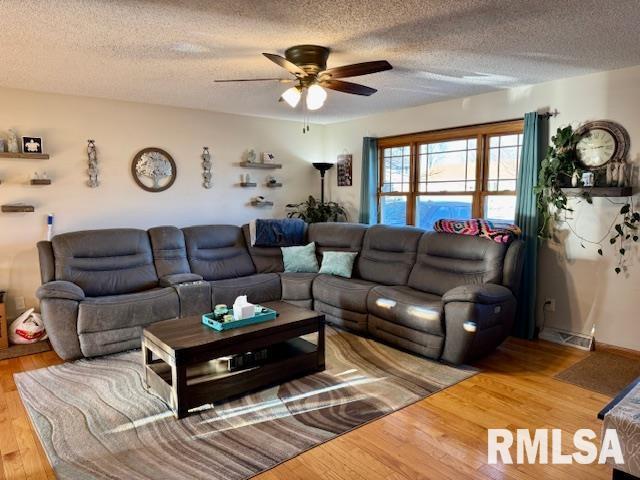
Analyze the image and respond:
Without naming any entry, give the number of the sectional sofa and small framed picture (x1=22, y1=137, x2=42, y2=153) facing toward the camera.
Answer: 2

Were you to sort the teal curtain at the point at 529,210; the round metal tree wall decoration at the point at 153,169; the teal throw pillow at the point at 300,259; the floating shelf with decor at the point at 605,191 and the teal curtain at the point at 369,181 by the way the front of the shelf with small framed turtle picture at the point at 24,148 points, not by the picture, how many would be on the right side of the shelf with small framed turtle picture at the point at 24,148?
0

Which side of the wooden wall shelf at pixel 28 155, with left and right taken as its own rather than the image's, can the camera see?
front

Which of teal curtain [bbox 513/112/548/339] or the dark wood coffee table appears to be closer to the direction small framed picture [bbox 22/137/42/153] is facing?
the dark wood coffee table

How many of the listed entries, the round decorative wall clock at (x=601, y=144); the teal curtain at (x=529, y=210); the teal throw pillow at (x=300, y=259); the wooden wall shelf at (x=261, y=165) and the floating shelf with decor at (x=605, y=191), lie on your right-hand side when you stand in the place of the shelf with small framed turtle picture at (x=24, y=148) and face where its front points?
0

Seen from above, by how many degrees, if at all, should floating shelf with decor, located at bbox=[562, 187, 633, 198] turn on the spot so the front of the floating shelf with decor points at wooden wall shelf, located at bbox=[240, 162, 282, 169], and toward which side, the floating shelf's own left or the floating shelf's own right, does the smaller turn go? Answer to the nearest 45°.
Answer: approximately 90° to the floating shelf's own right

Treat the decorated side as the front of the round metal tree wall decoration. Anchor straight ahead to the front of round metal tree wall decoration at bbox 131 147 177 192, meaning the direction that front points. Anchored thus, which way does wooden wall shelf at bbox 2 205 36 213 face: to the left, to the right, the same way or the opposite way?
the same way

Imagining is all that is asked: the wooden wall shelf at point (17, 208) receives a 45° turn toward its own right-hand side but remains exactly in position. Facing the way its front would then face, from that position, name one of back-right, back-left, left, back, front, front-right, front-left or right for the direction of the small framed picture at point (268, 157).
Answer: back-left

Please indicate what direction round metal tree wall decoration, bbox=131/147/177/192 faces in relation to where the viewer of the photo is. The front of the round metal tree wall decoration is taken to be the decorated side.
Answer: facing the viewer

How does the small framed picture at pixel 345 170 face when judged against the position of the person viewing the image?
facing the viewer and to the left of the viewer

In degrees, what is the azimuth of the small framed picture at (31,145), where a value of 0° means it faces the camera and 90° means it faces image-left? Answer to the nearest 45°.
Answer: approximately 0°
